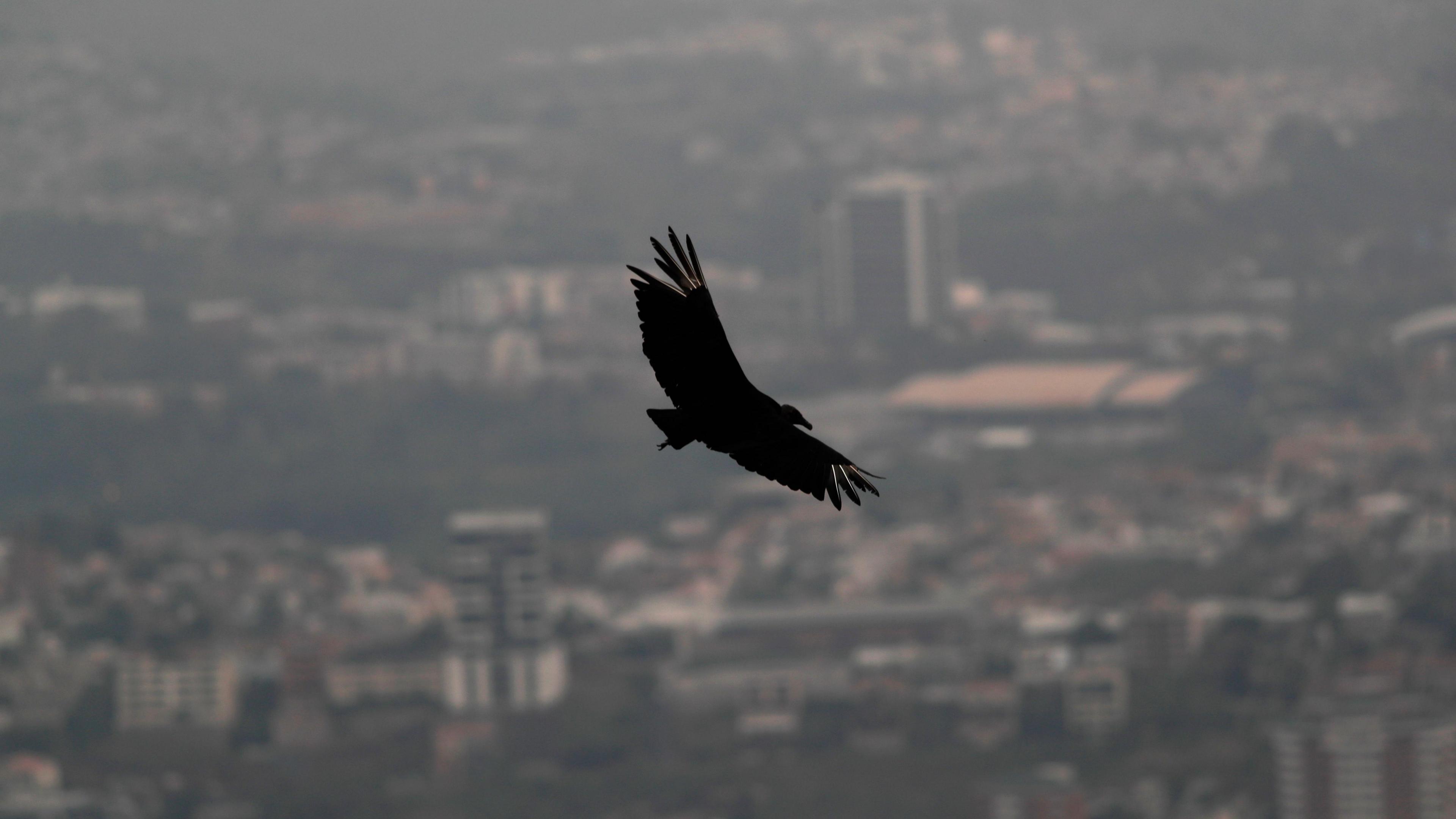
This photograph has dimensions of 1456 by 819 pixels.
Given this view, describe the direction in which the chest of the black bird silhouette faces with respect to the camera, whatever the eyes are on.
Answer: to the viewer's right
